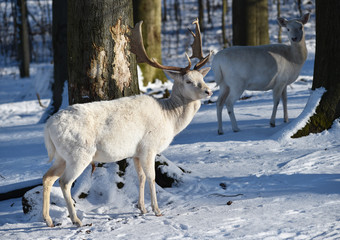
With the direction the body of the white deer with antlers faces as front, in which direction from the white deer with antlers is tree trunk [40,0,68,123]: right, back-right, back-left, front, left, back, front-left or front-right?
left

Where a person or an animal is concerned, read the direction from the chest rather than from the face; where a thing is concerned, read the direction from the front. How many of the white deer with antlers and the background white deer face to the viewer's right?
2

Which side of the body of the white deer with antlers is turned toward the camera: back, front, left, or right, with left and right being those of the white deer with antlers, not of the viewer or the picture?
right

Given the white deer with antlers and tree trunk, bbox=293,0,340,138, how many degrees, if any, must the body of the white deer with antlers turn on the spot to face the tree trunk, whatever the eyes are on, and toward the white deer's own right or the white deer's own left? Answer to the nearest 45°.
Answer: approximately 45° to the white deer's own left

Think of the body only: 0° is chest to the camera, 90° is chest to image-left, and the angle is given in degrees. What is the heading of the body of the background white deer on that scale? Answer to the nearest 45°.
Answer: approximately 270°

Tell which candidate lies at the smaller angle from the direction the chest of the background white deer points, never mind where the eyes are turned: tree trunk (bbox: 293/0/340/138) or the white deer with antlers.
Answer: the tree trunk

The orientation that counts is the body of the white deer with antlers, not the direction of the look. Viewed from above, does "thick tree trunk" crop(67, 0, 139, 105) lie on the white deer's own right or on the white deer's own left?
on the white deer's own left
